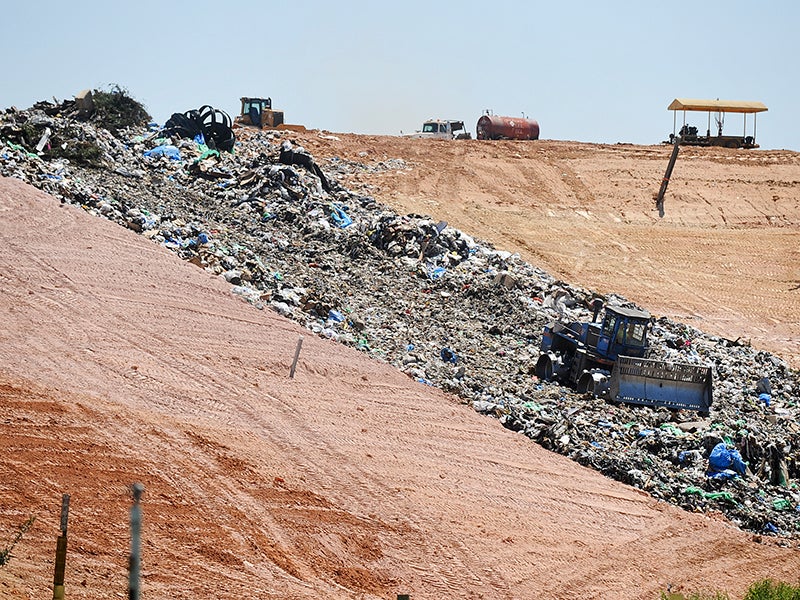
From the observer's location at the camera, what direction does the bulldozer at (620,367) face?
facing the viewer and to the right of the viewer

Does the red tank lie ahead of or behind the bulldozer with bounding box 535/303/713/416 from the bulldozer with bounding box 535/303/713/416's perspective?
behind

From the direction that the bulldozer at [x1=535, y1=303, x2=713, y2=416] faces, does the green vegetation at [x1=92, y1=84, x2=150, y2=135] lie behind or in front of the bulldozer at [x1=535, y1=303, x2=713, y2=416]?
behind

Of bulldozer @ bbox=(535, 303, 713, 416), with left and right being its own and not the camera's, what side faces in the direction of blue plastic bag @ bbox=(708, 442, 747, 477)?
front

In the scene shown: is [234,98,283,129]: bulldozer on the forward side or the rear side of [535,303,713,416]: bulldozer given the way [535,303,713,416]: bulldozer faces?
on the rear side

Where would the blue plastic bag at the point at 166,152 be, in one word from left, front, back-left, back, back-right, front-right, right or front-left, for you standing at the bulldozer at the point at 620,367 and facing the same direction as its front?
back

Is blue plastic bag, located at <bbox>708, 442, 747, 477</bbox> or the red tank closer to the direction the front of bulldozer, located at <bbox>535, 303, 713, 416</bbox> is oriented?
the blue plastic bag

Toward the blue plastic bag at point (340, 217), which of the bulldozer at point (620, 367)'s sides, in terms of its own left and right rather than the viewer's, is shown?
back

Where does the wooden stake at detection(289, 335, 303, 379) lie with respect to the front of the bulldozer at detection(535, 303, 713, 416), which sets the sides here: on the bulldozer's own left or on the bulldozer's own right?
on the bulldozer's own right
